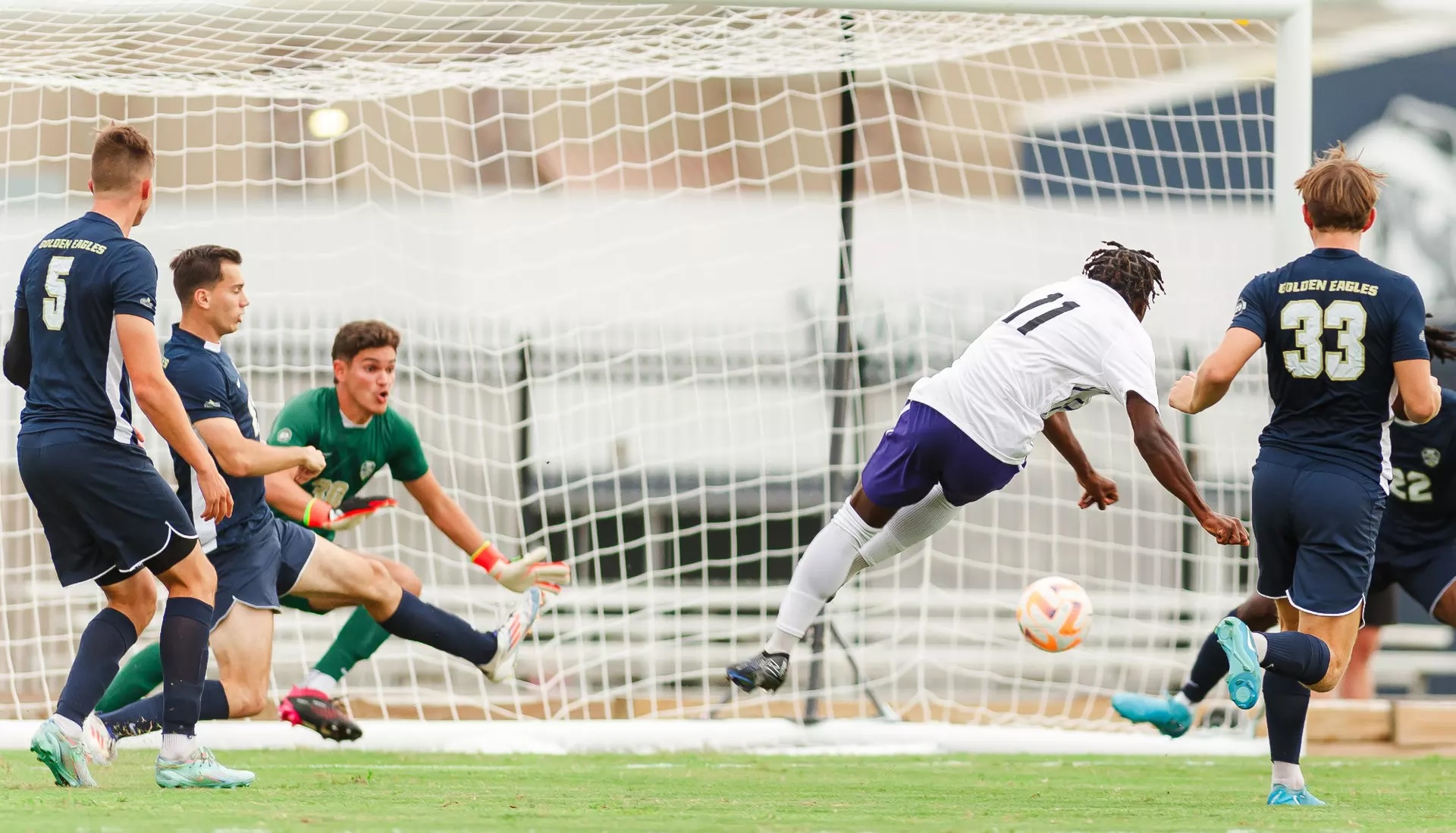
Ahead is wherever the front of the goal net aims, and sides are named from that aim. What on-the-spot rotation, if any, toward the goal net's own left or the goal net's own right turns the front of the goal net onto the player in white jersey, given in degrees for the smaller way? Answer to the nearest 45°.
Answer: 0° — it already faces them

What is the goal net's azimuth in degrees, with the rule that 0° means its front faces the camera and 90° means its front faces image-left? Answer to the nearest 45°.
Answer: approximately 0°

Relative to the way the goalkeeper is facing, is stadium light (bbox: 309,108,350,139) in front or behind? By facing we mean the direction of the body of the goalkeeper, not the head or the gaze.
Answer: behind

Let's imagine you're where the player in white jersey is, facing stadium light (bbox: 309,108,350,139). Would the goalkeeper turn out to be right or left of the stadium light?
left

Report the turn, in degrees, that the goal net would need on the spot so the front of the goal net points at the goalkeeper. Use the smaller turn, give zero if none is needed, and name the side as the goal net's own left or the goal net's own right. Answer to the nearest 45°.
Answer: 0° — it already faces them

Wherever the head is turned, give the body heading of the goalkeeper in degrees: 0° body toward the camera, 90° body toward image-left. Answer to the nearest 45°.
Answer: approximately 315°

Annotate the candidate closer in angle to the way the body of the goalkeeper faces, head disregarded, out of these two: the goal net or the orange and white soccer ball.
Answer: the orange and white soccer ball

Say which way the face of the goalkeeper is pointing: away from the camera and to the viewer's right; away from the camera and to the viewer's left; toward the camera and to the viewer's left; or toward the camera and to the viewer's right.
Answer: toward the camera and to the viewer's right
